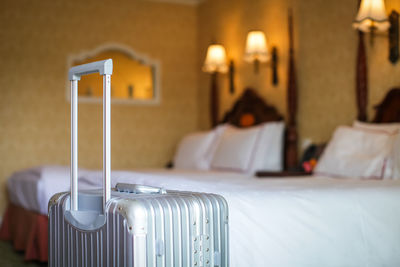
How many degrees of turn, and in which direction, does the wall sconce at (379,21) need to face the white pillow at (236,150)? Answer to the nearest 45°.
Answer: approximately 90° to its right

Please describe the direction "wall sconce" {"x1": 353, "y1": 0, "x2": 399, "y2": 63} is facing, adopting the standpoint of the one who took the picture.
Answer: facing the viewer and to the left of the viewer

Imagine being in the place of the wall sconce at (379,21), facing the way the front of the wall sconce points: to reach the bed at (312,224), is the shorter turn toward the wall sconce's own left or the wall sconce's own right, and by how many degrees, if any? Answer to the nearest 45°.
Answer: approximately 45° to the wall sconce's own left

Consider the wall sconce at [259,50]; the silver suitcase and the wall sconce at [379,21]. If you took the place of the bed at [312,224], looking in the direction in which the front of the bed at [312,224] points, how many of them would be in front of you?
1

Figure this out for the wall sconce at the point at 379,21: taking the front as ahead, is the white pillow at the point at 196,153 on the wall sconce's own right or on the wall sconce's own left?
on the wall sconce's own right

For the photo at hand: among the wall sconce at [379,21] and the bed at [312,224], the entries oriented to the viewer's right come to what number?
0

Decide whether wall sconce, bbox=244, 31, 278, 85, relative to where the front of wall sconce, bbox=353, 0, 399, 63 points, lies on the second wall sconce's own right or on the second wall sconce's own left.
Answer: on the second wall sconce's own right

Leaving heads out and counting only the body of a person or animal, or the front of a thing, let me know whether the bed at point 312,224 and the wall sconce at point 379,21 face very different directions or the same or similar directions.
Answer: same or similar directions

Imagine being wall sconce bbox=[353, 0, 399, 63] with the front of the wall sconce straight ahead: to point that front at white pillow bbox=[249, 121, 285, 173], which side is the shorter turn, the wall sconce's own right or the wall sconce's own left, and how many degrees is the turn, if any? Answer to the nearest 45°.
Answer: approximately 90° to the wall sconce's own right
